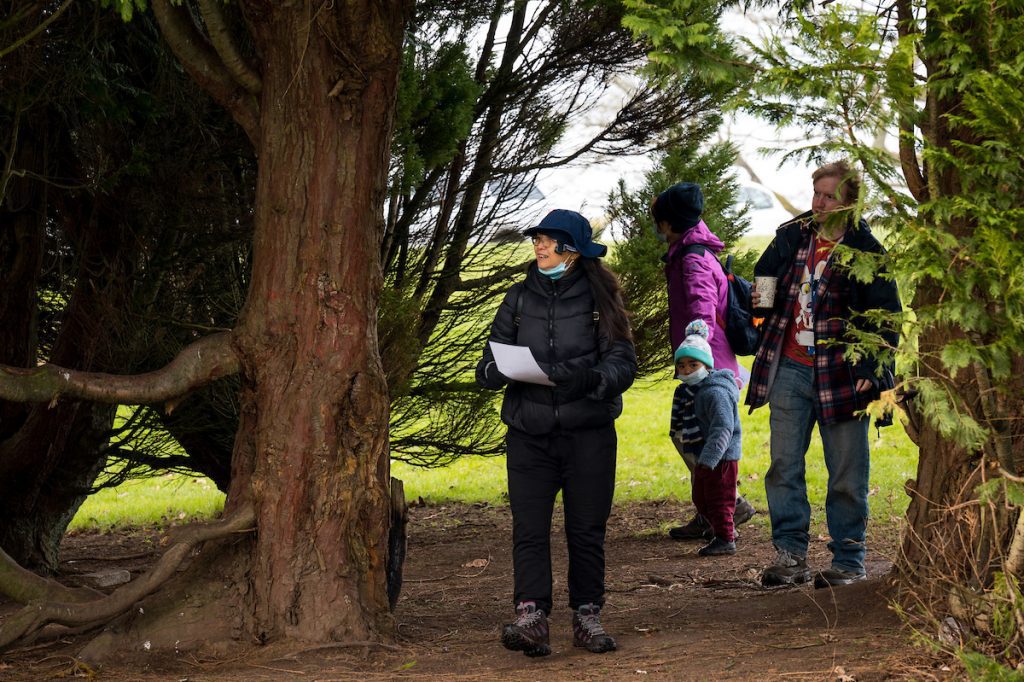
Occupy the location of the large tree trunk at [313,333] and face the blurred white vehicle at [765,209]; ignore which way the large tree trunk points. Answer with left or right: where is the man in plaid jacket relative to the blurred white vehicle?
right

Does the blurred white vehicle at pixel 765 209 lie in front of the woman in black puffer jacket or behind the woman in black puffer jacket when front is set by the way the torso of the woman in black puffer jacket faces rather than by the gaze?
behind

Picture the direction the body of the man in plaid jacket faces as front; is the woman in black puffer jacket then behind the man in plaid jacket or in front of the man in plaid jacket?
in front

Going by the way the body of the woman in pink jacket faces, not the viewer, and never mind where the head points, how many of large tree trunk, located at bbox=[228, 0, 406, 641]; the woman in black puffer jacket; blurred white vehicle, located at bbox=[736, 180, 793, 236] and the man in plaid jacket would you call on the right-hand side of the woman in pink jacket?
1

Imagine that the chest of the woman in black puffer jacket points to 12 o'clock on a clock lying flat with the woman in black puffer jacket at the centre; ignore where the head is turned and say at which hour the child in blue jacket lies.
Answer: The child in blue jacket is roughly at 7 o'clock from the woman in black puffer jacket.

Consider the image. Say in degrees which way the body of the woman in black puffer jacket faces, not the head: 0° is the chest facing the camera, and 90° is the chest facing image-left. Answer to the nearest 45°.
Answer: approximately 0°

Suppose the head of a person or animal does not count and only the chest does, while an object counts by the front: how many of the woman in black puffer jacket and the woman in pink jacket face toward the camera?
1

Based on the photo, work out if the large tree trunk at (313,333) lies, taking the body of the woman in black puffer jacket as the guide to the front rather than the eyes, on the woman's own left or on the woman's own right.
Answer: on the woman's own right

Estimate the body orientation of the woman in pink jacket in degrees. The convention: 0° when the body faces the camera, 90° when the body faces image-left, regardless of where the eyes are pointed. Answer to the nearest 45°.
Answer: approximately 90°

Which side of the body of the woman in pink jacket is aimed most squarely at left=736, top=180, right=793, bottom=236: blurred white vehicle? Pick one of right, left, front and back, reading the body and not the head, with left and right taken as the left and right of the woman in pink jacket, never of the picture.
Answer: right

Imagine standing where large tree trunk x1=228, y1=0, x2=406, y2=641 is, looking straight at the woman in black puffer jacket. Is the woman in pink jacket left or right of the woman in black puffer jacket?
left
